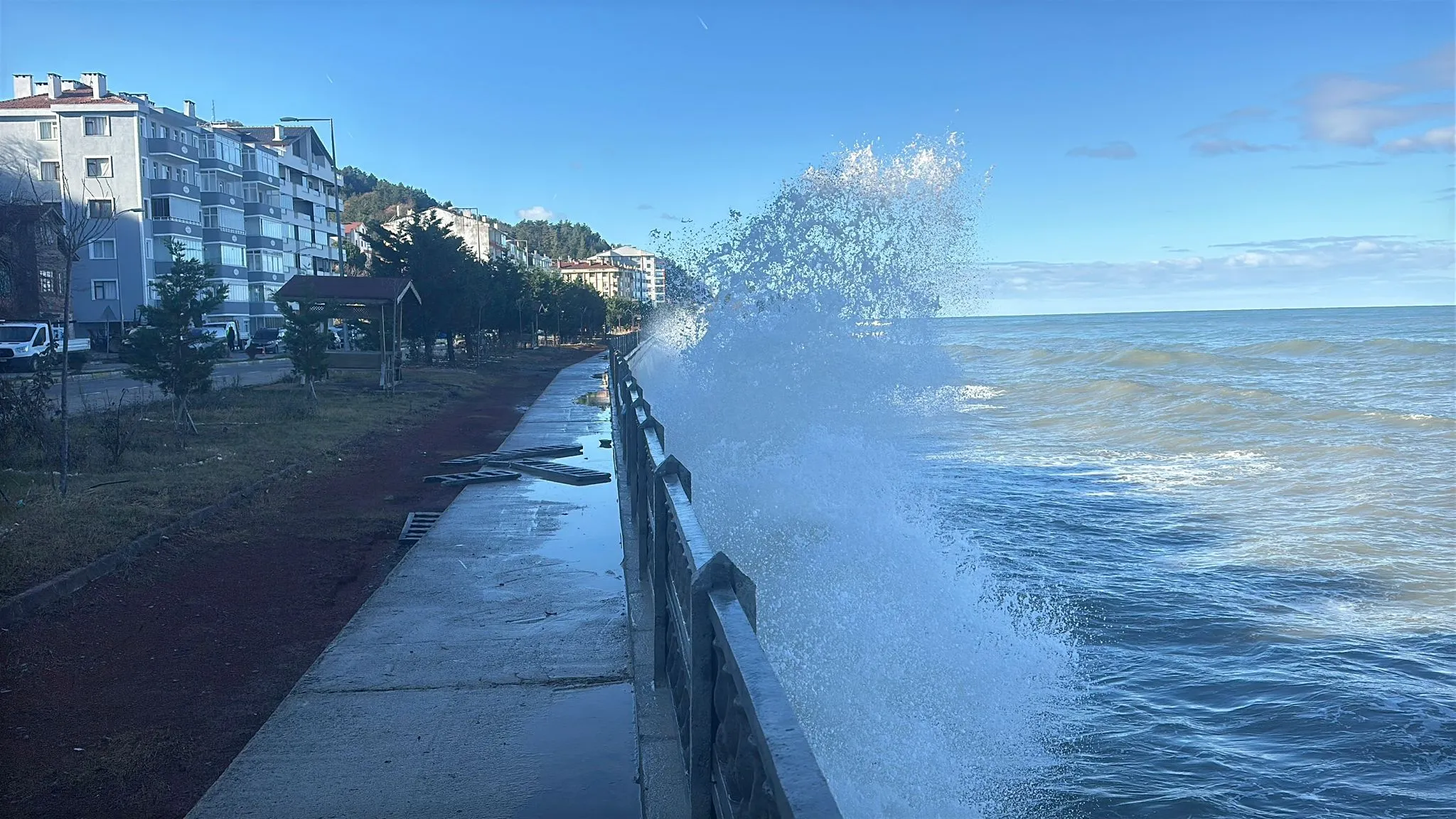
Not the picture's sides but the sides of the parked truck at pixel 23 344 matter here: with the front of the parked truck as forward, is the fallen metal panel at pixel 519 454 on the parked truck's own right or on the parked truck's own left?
on the parked truck's own left

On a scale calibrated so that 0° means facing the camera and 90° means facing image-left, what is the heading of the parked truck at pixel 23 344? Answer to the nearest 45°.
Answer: approximately 45°

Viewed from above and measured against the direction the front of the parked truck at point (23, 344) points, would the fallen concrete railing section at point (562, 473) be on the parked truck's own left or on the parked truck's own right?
on the parked truck's own left

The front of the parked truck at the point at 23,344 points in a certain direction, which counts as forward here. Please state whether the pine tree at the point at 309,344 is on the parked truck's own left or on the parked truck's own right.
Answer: on the parked truck's own left

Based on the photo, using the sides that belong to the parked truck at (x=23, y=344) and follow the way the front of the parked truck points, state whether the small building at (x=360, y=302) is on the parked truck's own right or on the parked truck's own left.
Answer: on the parked truck's own left
